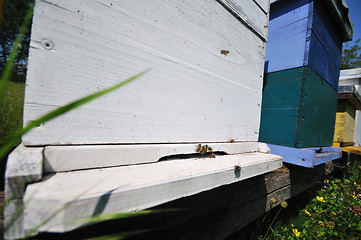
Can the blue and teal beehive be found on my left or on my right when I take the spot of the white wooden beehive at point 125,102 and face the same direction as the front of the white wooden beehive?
on my left
